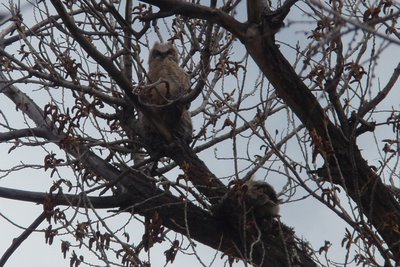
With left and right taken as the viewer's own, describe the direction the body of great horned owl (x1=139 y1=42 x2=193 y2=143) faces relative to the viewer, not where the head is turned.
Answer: facing the viewer
